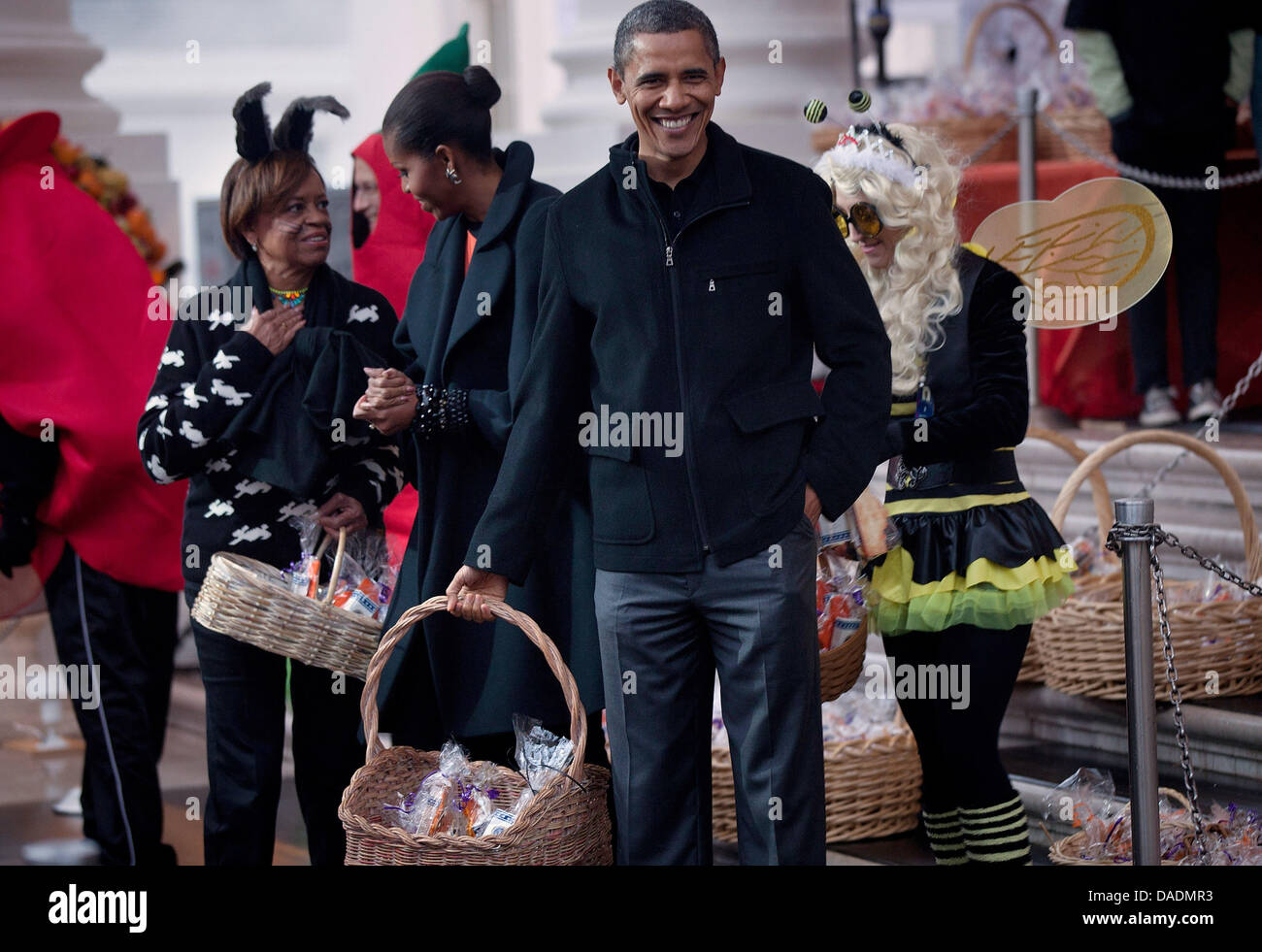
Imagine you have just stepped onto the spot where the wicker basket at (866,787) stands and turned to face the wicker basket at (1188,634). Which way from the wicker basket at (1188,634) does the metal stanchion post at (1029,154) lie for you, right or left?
left

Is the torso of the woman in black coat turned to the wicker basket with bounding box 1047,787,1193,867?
no

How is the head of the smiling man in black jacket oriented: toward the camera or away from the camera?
toward the camera

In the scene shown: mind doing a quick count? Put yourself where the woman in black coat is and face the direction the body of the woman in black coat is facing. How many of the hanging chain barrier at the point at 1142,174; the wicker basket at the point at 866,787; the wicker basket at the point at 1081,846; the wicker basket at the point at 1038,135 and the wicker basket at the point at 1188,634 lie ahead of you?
0

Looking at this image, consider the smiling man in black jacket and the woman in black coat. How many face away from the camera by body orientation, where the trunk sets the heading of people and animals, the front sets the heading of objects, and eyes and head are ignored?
0

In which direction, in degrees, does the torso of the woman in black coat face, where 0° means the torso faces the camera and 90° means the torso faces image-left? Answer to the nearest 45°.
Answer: approximately 45°

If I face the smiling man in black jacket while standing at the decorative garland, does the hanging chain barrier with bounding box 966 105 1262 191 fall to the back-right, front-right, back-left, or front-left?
front-left

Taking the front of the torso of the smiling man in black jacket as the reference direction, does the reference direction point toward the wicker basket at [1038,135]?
no

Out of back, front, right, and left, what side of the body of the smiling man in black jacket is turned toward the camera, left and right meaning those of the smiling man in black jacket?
front

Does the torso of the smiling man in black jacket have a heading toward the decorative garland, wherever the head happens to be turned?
no

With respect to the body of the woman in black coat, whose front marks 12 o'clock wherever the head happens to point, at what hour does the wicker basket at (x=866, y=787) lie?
The wicker basket is roughly at 6 o'clock from the woman in black coat.

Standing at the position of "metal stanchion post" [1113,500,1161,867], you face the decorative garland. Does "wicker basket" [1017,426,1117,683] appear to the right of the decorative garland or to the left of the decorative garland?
right

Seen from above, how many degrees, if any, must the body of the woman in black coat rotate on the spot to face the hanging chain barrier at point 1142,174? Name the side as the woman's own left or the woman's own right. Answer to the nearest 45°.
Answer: approximately 180°

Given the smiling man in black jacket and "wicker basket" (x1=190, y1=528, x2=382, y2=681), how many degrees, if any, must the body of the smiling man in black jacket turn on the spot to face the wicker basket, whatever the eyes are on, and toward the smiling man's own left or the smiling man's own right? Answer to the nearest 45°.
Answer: approximately 135° to the smiling man's own right

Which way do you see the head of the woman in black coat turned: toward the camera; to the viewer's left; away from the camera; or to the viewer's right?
to the viewer's left

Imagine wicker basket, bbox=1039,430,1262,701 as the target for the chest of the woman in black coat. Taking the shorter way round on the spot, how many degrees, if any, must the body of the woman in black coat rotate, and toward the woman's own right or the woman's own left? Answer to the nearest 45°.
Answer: approximately 180°
